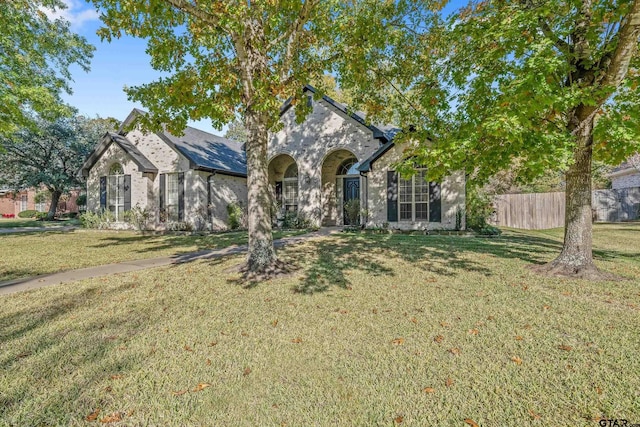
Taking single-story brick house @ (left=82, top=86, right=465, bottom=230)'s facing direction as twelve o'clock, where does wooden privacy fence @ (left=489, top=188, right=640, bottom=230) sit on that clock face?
The wooden privacy fence is roughly at 9 o'clock from the single-story brick house.

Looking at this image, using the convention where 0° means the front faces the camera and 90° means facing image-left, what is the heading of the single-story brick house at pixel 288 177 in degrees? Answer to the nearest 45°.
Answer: approximately 0°

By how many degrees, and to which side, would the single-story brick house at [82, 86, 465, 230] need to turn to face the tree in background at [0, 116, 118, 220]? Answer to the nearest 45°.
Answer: approximately 135° to its right

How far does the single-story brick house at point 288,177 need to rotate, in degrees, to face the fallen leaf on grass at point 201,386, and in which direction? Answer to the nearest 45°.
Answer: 0° — it already faces it

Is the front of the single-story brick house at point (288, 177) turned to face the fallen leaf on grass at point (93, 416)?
yes

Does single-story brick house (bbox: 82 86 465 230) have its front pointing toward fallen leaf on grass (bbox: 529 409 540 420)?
yes

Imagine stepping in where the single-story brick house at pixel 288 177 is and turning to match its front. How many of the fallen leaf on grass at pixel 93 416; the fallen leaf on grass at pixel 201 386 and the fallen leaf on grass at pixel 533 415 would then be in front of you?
3

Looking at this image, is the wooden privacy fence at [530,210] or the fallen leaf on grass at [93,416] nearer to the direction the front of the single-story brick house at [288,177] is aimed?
the fallen leaf on grass

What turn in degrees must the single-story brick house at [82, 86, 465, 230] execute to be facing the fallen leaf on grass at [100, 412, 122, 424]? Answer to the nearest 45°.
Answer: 0° — it already faces it
